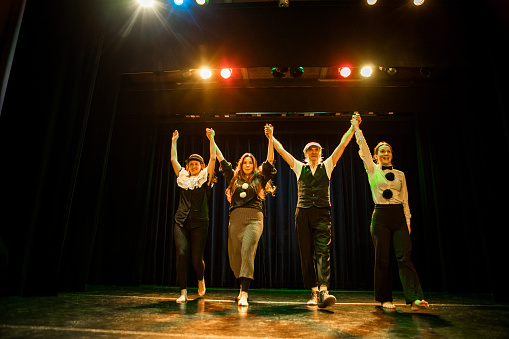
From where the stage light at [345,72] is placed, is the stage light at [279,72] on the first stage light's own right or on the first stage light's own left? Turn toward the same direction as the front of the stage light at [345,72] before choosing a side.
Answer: on the first stage light's own right

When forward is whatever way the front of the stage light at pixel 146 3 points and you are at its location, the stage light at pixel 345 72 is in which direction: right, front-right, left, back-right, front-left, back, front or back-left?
left

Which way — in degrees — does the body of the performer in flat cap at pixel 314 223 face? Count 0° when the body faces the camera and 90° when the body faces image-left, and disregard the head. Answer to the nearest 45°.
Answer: approximately 0°

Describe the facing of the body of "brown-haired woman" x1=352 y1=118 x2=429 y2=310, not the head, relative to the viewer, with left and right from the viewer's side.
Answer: facing the viewer

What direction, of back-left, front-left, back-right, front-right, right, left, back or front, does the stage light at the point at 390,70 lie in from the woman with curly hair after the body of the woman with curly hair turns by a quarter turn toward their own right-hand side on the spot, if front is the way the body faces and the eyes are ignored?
back-right

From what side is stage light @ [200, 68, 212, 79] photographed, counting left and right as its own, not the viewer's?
front

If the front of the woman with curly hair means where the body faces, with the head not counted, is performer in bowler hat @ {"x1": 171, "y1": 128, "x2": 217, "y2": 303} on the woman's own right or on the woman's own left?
on the woman's own right
